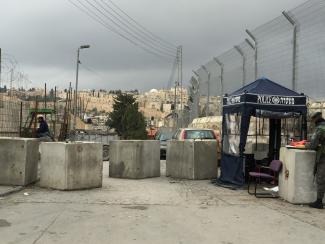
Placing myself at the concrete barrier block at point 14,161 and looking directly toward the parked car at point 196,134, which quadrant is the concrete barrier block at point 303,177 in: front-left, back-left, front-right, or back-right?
front-right

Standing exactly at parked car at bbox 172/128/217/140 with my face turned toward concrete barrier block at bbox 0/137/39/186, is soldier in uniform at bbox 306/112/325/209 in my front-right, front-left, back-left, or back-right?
front-left

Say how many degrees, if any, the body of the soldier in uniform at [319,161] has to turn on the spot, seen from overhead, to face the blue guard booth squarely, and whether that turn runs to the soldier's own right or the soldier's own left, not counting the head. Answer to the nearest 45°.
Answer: approximately 45° to the soldier's own right

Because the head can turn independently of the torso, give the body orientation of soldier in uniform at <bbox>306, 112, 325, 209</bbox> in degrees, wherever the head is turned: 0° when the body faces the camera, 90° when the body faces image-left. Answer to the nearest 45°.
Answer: approximately 90°

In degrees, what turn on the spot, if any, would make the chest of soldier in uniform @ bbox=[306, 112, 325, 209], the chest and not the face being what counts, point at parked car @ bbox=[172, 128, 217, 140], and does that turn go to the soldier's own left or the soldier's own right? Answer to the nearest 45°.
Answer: approximately 45° to the soldier's own right

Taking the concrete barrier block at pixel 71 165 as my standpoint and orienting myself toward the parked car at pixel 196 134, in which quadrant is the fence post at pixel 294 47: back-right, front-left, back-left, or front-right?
front-right
